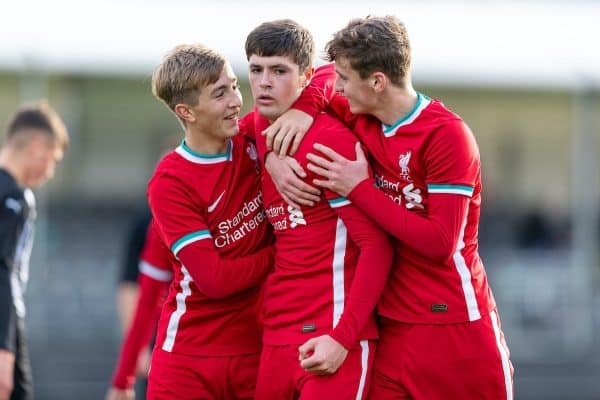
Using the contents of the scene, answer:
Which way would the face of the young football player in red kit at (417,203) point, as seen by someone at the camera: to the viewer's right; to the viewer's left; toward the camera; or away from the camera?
to the viewer's left

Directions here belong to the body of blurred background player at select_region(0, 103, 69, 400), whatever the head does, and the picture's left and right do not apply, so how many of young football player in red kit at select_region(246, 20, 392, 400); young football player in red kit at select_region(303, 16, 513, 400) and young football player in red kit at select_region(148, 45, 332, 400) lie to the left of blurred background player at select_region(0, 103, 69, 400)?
0

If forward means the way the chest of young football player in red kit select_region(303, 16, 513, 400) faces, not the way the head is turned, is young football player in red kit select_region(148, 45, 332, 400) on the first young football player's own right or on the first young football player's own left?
on the first young football player's own right

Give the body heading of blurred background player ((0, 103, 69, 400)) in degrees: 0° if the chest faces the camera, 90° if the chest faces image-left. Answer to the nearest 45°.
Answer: approximately 270°

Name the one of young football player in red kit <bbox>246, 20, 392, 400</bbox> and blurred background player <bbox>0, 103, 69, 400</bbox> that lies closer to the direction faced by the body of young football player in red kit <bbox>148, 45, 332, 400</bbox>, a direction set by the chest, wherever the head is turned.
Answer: the young football player in red kit

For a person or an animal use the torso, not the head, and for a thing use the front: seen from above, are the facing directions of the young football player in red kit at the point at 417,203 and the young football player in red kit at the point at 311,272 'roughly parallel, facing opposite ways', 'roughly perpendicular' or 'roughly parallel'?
roughly parallel

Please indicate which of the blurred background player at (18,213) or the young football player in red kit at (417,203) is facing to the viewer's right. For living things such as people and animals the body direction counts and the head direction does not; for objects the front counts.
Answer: the blurred background player

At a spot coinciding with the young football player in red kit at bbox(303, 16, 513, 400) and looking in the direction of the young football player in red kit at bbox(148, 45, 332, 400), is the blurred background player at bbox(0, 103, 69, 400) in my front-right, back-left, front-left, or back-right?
front-right

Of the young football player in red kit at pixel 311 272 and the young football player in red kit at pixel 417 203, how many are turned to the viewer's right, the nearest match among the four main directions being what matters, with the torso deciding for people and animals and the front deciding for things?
0

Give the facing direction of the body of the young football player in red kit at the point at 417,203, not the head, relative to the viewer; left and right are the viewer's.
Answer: facing the viewer and to the left of the viewer

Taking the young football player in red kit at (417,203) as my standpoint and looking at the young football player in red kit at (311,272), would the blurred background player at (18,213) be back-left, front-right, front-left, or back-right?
front-right

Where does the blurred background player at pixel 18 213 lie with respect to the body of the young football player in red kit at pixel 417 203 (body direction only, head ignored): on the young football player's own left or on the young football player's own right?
on the young football player's own right

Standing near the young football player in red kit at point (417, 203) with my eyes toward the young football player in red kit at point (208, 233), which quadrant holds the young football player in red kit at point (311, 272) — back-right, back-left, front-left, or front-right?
front-left

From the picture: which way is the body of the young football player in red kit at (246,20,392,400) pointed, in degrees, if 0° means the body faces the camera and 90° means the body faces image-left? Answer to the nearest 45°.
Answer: approximately 45°
